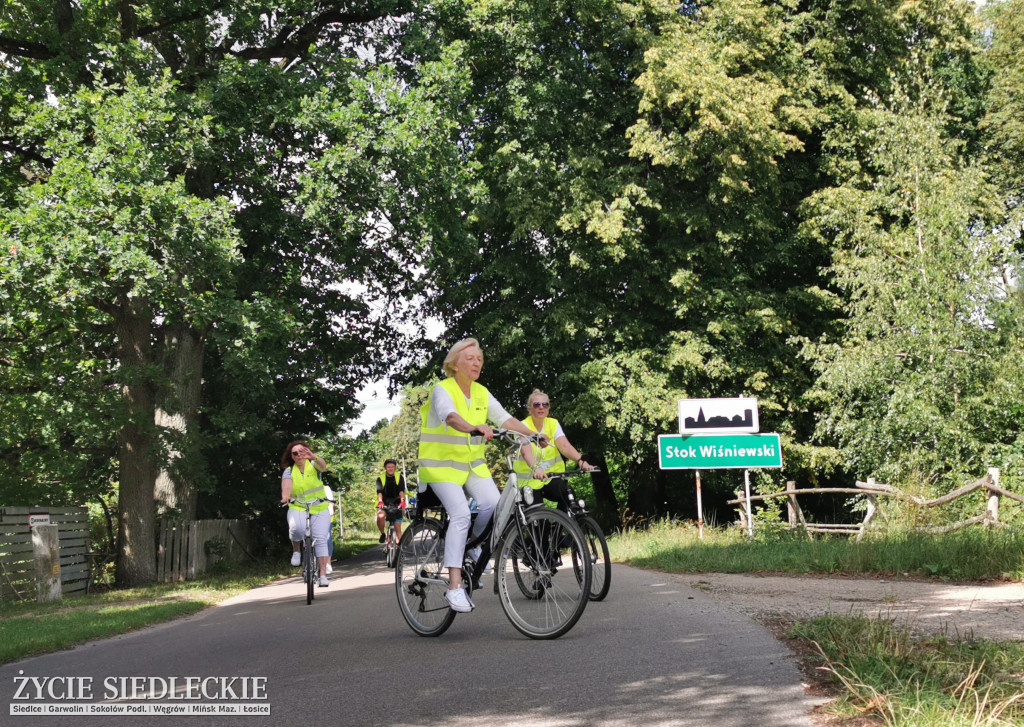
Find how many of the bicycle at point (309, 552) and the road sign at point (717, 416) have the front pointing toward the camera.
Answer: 2

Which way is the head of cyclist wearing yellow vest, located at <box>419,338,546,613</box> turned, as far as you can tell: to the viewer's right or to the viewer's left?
to the viewer's right

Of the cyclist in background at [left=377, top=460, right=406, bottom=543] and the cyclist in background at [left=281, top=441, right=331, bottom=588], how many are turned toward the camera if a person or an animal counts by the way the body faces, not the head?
2

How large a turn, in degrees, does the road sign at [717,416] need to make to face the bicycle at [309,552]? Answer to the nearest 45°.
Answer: approximately 45° to its right

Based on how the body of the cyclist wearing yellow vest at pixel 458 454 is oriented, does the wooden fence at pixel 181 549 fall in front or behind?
behind

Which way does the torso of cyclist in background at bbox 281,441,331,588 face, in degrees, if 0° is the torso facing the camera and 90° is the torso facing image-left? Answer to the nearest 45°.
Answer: approximately 0°
